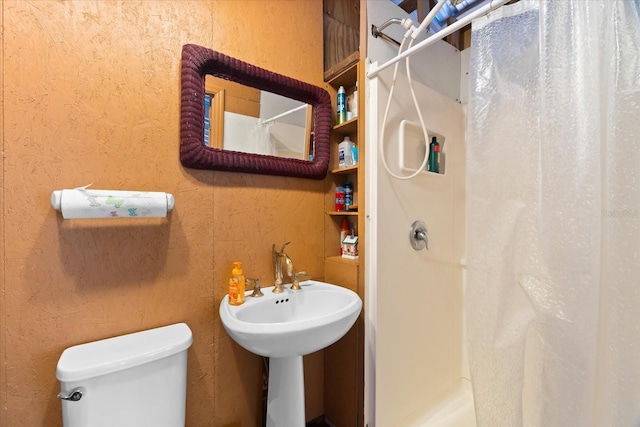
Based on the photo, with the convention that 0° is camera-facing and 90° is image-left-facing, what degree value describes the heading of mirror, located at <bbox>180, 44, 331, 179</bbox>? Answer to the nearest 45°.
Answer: approximately 315°

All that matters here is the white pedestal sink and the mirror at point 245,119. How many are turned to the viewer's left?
0

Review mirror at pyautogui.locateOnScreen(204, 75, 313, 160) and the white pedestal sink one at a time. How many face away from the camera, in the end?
0

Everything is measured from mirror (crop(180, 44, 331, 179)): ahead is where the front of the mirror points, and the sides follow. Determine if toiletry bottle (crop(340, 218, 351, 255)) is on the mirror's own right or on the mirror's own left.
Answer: on the mirror's own left

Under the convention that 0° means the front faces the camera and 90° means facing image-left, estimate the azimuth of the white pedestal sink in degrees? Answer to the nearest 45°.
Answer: approximately 315°

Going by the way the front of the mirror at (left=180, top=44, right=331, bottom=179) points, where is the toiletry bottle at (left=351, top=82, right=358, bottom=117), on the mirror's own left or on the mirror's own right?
on the mirror's own left

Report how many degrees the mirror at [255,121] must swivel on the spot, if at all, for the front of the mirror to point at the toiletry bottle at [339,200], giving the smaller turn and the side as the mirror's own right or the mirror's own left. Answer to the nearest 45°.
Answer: approximately 45° to the mirror's own left

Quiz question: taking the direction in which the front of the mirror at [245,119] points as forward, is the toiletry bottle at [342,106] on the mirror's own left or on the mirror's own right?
on the mirror's own left
